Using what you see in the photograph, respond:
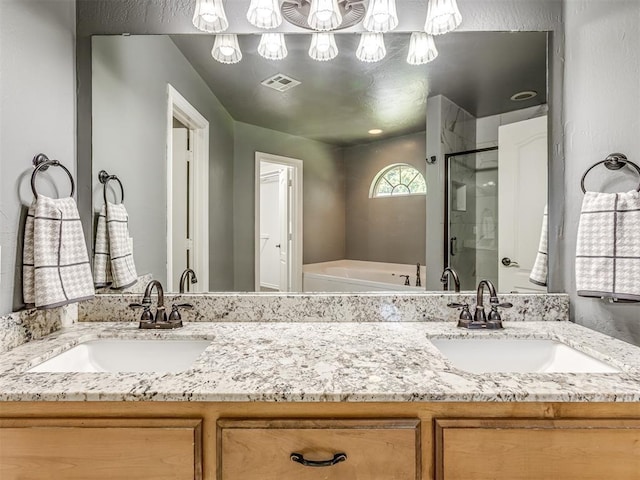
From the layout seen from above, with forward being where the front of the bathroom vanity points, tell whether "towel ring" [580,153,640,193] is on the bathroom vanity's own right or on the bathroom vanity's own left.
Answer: on the bathroom vanity's own left

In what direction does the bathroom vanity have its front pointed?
toward the camera

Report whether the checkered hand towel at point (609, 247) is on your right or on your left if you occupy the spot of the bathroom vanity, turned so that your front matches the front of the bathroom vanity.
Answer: on your left

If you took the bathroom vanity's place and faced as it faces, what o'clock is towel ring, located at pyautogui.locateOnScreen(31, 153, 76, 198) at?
The towel ring is roughly at 4 o'clock from the bathroom vanity.

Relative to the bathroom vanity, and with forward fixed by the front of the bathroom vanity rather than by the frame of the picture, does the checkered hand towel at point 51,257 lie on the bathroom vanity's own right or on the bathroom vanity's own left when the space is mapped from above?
on the bathroom vanity's own right
